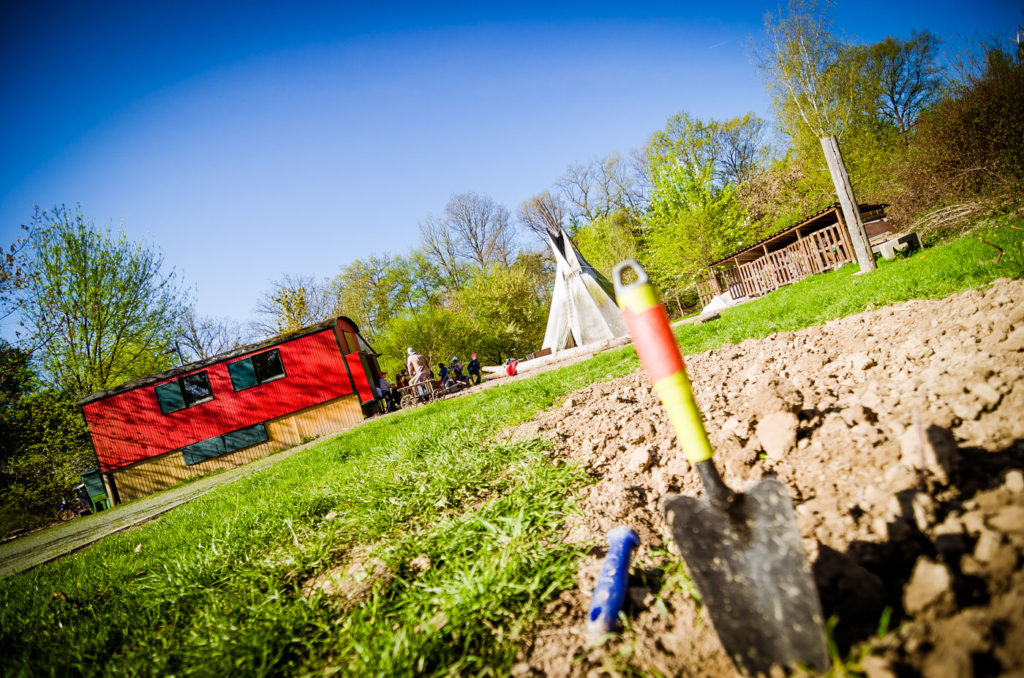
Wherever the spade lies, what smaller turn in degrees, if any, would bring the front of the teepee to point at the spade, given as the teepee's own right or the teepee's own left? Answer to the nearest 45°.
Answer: approximately 45° to the teepee's own left

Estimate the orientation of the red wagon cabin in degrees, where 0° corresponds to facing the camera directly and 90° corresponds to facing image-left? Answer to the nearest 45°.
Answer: approximately 270°

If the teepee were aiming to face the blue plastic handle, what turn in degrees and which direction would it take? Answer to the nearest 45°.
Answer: approximately 45° to its left

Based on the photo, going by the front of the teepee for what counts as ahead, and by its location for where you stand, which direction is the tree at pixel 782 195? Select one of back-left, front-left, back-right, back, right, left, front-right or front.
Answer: back

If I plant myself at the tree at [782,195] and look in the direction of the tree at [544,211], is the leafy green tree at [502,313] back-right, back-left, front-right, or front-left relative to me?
front-left

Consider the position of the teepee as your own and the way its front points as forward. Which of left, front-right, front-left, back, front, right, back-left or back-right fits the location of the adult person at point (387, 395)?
front-right

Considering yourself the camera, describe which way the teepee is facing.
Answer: facing the viewer and to the left of the viewer

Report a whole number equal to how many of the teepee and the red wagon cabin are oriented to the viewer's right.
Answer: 1

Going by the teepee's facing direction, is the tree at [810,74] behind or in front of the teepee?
behind

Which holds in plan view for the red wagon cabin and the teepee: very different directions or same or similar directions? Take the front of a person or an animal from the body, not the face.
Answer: very different directions

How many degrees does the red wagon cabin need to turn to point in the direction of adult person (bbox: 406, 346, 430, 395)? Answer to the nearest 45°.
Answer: approximately 45° to its right

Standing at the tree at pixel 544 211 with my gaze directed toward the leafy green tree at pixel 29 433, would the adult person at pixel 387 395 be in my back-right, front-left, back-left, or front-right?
front-left
